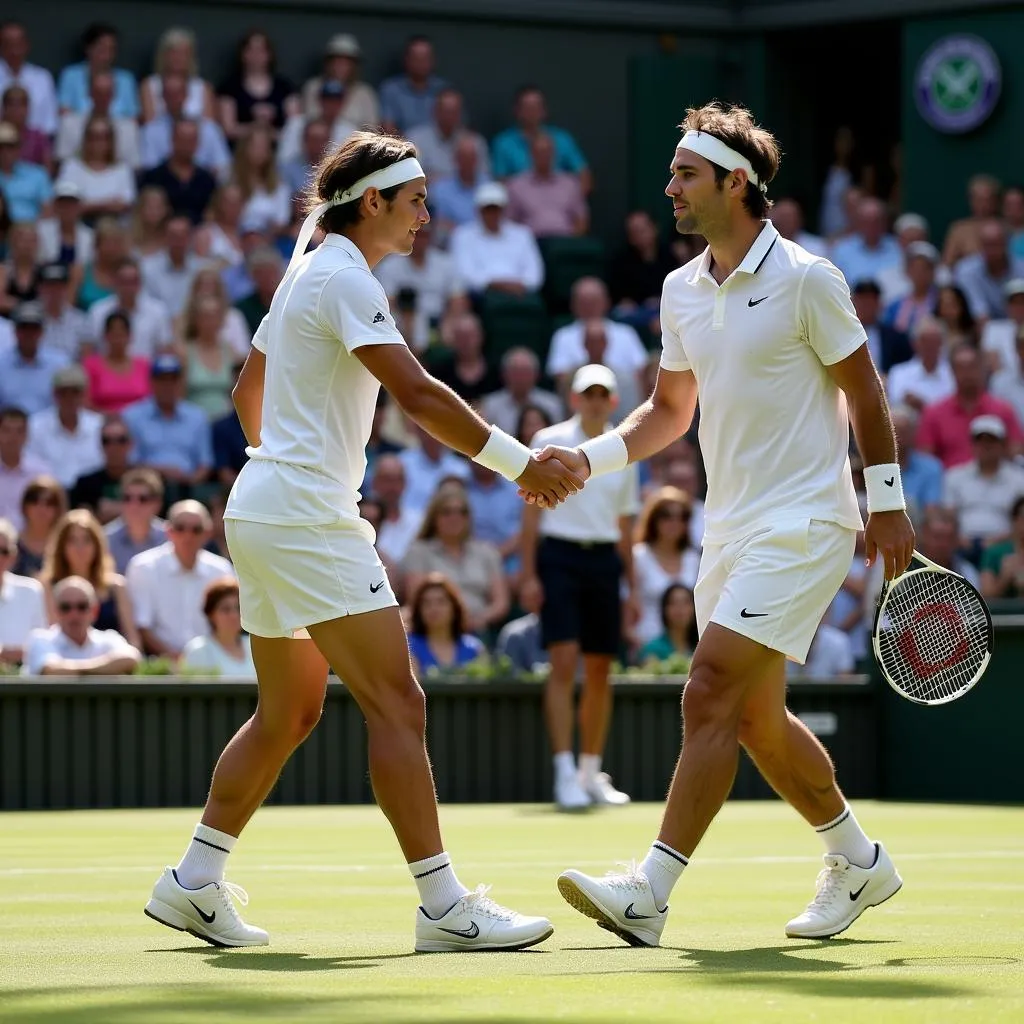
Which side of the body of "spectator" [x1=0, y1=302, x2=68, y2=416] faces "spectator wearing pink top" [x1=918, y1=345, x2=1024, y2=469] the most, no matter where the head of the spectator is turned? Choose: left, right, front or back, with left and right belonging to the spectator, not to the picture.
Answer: left

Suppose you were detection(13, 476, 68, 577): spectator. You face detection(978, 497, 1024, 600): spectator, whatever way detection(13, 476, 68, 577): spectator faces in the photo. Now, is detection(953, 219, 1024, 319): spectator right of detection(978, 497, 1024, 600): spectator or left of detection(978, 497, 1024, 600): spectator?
left

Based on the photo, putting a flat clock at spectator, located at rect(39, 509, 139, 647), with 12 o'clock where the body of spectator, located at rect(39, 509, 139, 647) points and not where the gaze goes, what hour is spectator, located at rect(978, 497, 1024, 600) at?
spectator, located at rect(978, 497, 1024, 600) is roughly at 9 o'clock from spectator, located at rect(39, 509, 139, 647).

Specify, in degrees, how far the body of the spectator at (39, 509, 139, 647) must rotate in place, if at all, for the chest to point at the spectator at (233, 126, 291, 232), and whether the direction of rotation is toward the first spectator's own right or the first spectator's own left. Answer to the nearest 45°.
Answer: approximately 180°

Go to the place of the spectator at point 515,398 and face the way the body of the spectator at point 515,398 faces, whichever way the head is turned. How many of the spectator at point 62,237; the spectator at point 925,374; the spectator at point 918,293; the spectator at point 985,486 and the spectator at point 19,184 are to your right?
2

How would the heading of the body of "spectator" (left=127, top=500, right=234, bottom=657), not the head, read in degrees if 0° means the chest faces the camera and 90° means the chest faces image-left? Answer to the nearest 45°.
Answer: approximately 0°

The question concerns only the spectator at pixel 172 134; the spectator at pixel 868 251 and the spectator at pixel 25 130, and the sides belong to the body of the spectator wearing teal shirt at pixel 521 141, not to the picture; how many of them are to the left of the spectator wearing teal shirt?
1

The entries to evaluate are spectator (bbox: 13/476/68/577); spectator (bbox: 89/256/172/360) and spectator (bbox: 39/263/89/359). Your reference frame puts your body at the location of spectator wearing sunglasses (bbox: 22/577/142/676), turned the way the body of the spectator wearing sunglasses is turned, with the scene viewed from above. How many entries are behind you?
3
